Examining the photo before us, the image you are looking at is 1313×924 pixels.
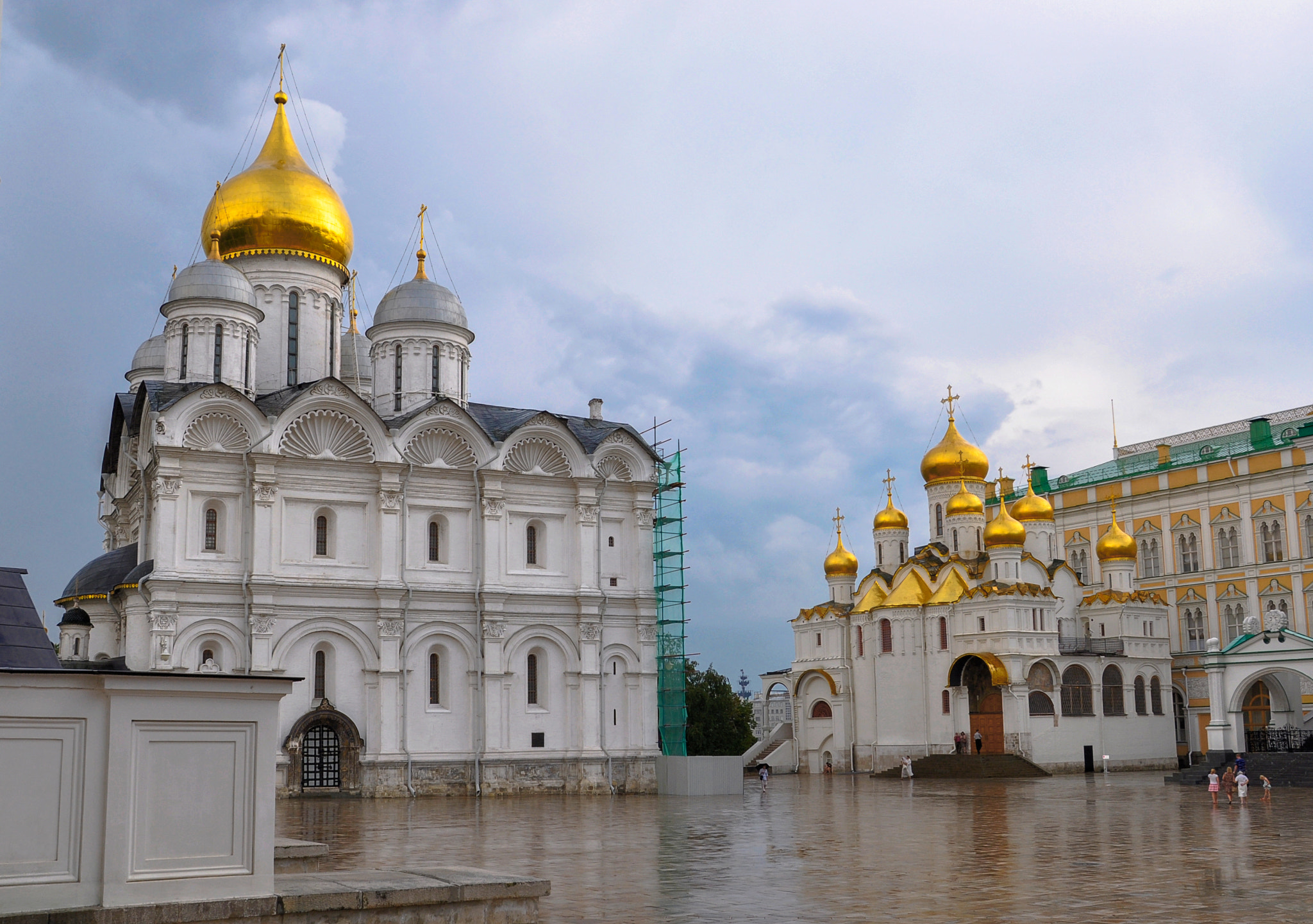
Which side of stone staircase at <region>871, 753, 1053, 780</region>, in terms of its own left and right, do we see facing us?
front

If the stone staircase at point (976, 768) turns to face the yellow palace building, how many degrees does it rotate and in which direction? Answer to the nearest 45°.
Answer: approximately 135° to its left

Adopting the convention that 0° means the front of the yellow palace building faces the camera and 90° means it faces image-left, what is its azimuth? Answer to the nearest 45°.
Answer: approximately 45°

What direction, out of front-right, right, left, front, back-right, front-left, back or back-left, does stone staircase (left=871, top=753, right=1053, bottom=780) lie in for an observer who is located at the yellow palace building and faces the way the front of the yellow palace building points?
front

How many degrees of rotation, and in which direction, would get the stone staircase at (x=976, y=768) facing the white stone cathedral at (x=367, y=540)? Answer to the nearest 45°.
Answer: approximately 45° to its right

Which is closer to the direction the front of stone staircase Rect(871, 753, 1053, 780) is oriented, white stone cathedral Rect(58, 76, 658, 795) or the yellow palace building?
the white stone cathedral

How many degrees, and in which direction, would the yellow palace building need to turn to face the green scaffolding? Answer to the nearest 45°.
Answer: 0° — it already faces it

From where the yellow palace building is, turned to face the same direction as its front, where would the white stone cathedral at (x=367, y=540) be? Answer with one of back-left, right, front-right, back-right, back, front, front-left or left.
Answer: front

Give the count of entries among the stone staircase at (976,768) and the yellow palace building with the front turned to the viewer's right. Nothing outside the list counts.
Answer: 0
